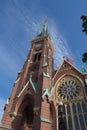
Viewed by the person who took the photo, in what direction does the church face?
facing the viewer and to the left of the viewer
